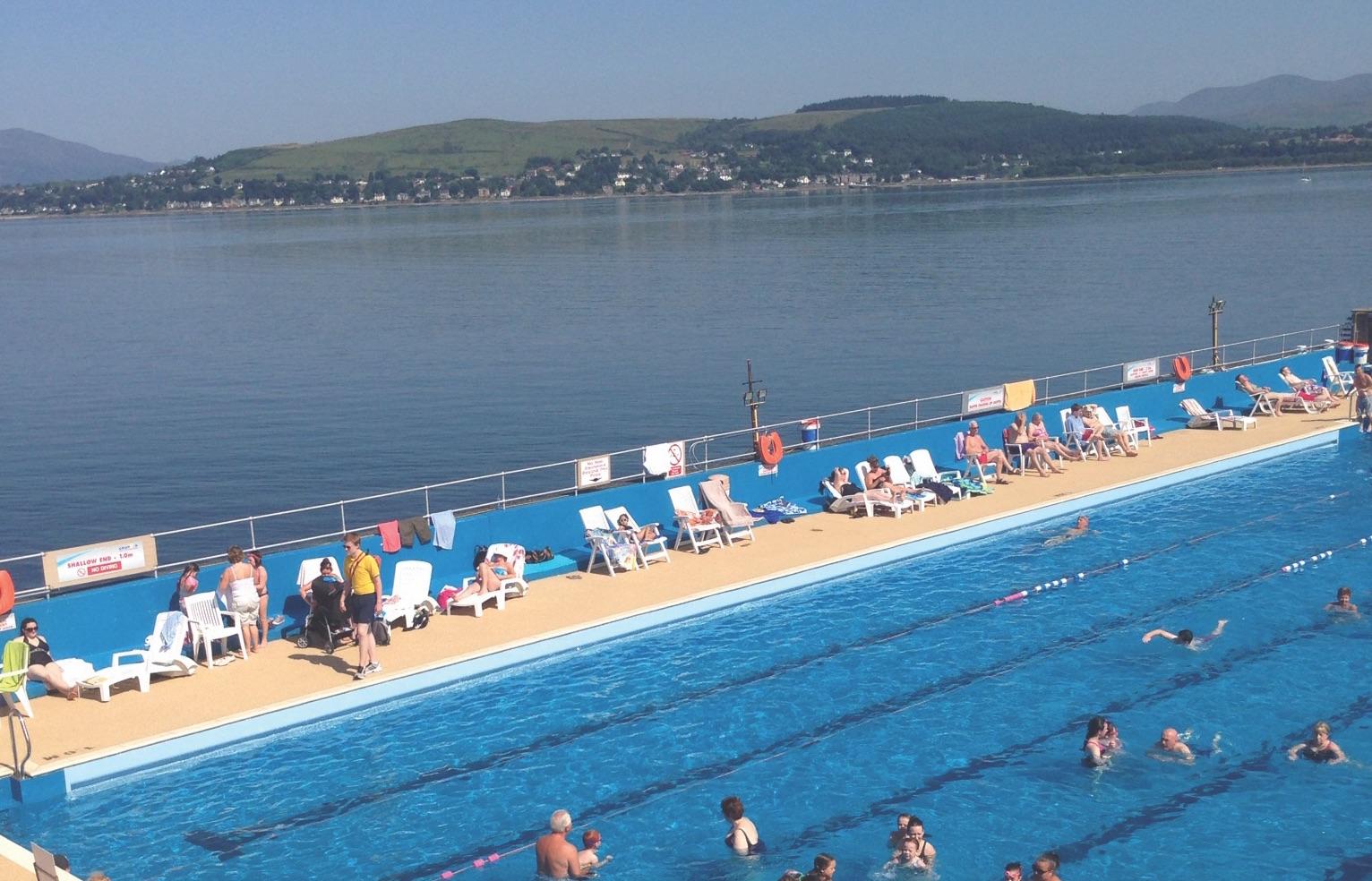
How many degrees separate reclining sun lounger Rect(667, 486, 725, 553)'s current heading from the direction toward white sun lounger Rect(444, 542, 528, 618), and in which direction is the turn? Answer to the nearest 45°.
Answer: approximately 90° to its right

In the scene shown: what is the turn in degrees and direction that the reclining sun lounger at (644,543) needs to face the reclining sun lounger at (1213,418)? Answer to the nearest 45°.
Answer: approximately 90° to its left

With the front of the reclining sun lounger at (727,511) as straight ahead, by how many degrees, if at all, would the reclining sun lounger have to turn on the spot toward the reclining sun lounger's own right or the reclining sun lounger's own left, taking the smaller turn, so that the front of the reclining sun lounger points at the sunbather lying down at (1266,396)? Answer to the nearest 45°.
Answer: approximately 90° to the reclining sun lounger's own left

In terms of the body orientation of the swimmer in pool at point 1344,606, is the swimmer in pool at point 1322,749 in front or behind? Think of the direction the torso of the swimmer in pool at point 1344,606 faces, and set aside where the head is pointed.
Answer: in front

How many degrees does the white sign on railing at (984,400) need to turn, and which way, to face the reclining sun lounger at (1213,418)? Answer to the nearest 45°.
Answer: approximately 135° to its left

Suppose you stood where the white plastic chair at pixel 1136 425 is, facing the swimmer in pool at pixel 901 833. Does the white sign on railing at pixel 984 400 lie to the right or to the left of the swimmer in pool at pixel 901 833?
right

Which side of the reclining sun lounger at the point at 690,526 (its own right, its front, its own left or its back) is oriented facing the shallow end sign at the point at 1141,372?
left

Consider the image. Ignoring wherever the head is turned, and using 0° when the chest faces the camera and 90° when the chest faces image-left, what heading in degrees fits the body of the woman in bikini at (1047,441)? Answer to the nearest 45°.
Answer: approximately 315°

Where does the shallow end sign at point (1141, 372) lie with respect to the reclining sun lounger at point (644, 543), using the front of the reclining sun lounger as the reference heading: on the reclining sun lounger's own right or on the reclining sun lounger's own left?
on the reclining sun lounger's own left

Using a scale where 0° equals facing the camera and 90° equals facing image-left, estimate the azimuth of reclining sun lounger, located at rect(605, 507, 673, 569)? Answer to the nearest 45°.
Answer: approximately 315°

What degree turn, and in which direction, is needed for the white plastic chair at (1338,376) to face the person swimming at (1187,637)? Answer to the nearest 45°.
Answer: approximately 45° to its right
